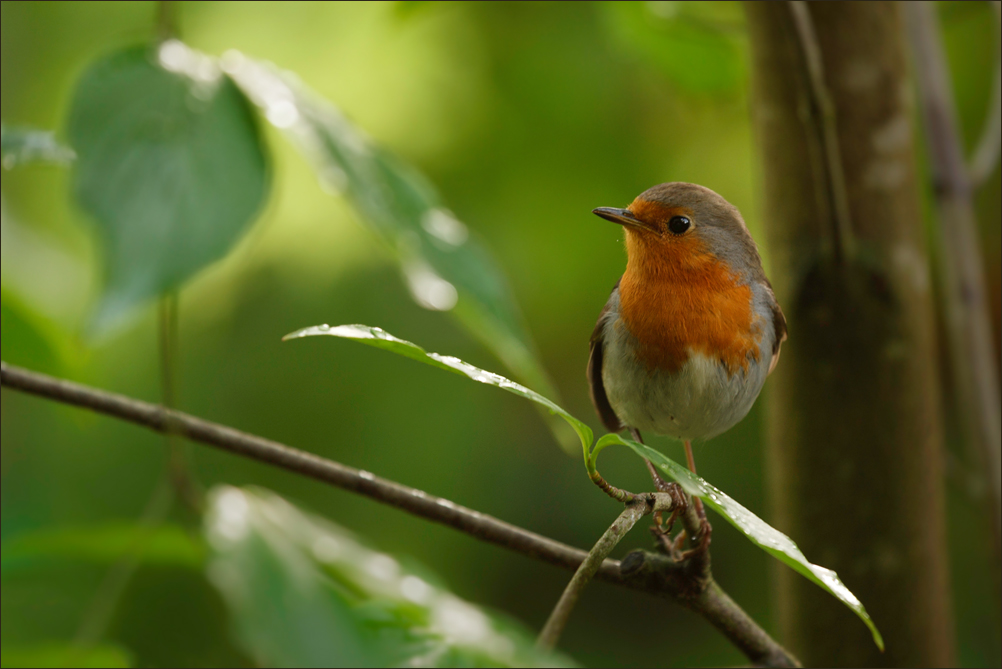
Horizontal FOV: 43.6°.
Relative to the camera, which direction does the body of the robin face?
toward the camera

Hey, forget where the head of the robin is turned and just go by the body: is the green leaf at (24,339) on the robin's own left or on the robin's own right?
on the robin's own right
